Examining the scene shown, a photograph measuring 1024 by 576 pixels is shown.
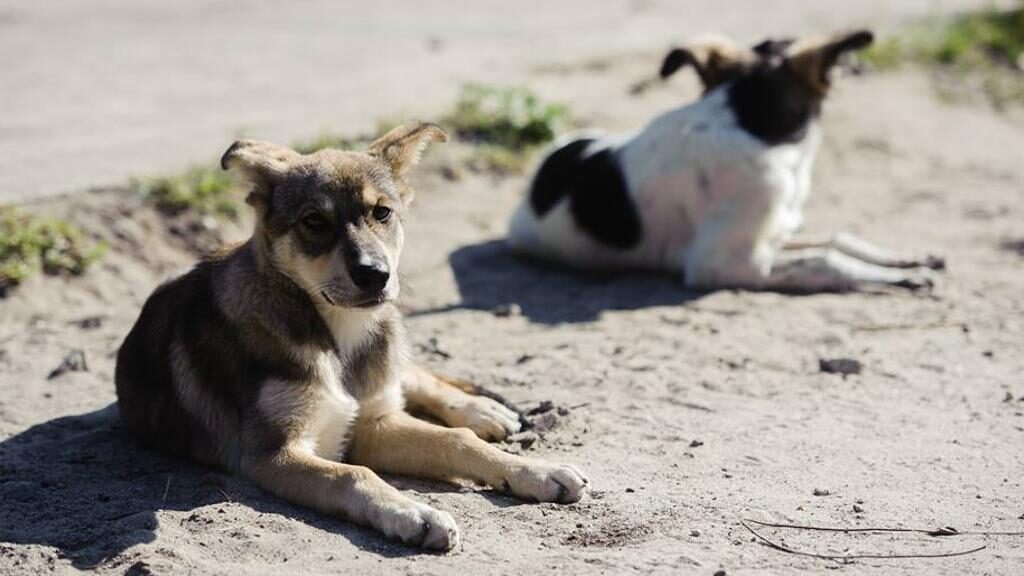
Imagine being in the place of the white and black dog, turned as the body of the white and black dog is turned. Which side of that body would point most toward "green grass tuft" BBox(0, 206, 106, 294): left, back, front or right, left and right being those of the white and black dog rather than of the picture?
back

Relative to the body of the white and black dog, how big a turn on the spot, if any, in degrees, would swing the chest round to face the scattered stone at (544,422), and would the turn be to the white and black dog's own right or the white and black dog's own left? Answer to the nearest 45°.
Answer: approximately 90° to the white and black dog's own right

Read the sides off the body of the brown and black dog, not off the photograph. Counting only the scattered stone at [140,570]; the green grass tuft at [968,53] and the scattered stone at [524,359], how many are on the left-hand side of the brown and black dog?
2

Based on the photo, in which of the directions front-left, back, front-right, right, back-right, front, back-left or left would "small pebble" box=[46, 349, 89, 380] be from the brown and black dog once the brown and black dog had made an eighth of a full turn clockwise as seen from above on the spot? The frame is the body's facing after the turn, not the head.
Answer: back-right

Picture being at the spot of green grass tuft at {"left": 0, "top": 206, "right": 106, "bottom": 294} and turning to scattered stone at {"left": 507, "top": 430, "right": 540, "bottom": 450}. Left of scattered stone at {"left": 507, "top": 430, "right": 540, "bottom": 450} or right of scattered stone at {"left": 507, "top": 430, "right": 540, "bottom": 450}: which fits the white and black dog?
left

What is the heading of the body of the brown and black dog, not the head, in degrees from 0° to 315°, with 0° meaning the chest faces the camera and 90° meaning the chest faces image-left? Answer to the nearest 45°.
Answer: approximately 315°

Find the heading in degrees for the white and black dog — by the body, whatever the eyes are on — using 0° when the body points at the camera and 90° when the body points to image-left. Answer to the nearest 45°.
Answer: approximately 270°

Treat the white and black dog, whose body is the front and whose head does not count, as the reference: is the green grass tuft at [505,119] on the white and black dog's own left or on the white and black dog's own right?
on the white and black dog's own left

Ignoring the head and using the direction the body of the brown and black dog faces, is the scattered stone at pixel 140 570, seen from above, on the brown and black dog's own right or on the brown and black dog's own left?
on the brown and black dog's own right

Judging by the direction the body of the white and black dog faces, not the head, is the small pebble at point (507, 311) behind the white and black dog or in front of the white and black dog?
behind

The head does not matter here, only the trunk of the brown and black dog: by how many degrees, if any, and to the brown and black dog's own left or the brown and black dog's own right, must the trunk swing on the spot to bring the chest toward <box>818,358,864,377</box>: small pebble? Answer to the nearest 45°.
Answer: approximately 45° to the brown and black dog's own left
